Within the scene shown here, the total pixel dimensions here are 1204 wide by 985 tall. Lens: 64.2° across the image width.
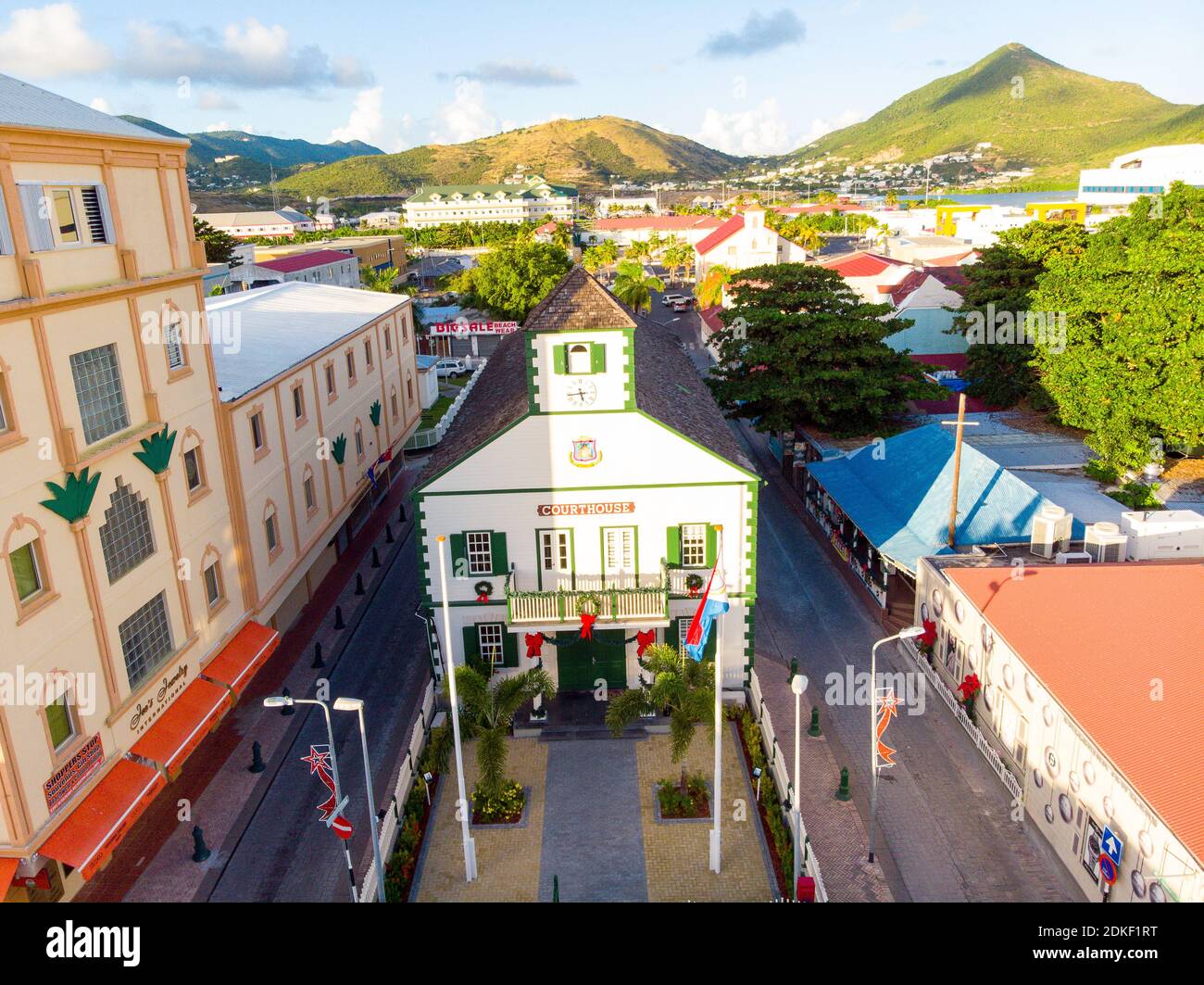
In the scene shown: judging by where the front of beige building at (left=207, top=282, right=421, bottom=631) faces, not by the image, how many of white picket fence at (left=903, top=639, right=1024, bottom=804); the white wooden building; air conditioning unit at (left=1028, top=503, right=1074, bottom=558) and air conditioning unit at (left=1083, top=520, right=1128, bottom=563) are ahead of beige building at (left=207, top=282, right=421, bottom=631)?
4

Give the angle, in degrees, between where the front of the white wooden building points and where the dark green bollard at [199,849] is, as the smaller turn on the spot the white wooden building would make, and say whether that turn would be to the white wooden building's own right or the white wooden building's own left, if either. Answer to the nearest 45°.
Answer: approximately 45° to the white wooden building's own right

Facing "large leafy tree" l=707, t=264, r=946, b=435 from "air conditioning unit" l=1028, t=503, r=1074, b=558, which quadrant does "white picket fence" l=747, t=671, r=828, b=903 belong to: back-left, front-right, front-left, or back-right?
back-left

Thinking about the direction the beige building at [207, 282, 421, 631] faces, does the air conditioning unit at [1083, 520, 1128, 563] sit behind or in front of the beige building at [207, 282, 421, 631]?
in front

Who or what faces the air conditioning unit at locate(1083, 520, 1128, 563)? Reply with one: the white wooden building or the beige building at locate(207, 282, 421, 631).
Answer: the beige building

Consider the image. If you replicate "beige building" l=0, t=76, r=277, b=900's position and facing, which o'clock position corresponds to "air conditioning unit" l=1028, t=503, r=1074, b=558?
The air conditioning unit is roughly at 11 o'clock from the beige building.

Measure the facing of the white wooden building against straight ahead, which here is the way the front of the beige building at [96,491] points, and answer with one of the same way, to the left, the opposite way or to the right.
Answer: to the right

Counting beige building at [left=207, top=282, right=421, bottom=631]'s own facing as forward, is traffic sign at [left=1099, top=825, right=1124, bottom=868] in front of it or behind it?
in front

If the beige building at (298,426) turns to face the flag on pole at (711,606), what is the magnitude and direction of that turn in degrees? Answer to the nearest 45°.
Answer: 0° — it already faces it

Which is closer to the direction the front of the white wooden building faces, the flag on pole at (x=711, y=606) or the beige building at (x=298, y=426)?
the flag on pole

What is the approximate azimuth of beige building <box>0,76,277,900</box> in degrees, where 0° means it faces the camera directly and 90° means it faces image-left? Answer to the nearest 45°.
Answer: approximately 315°

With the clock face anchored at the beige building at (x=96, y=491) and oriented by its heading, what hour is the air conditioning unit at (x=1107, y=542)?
The air conditioning unit is roughly at 11 o'clock from the beige building.

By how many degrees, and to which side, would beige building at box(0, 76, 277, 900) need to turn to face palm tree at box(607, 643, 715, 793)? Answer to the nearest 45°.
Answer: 0° — it already faces it
